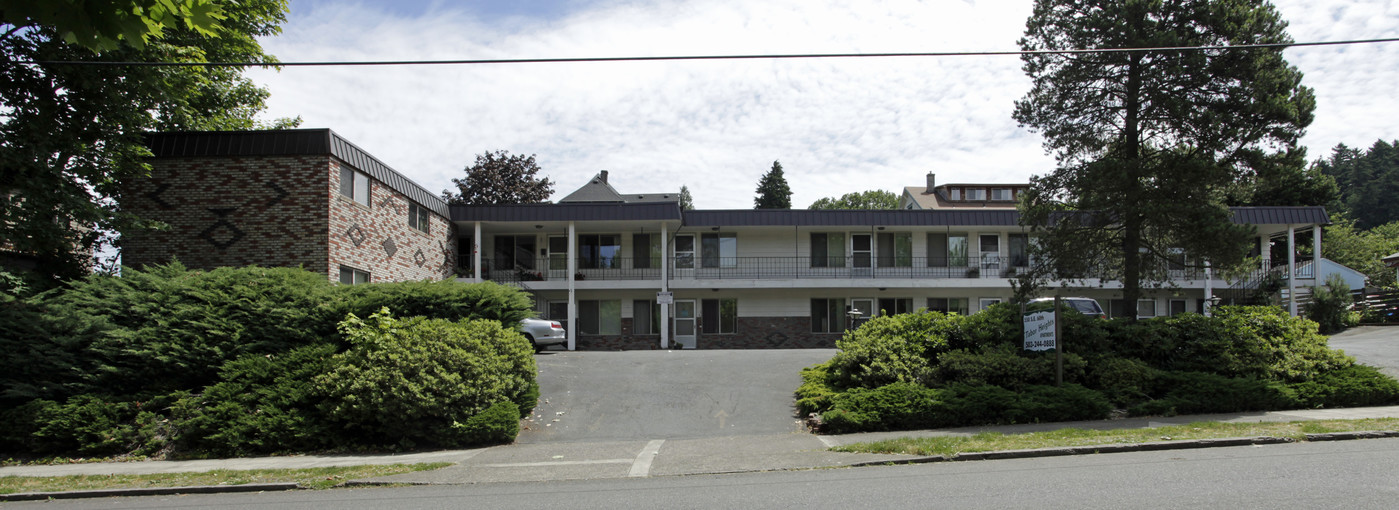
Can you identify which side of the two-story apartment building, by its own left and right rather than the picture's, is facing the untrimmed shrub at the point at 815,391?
front

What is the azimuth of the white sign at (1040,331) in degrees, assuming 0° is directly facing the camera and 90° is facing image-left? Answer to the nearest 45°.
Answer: approximately 0°

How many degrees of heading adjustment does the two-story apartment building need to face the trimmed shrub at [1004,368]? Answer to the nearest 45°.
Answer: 0° — it already faces it

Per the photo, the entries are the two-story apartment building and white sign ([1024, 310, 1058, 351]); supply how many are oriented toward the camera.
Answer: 2

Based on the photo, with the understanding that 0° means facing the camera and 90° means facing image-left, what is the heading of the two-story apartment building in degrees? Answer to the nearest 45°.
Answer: approximately 0°

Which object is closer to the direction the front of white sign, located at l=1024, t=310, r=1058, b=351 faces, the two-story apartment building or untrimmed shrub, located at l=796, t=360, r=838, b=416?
the untrimmed shrub

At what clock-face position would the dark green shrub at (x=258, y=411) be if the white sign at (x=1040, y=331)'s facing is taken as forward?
The dark green shrub is roughly at 2 o'clock from the white sign.

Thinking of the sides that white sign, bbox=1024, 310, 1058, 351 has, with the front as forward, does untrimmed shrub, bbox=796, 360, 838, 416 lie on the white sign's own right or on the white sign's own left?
on the white sign's own right

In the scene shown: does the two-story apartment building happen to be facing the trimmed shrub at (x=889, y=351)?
yes

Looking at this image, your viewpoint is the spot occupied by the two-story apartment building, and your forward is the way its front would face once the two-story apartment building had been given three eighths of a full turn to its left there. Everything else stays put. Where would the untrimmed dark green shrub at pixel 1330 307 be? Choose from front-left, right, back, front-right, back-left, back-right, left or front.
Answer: front-right

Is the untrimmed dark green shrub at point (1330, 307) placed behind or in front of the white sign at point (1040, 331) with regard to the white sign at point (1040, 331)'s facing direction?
behind

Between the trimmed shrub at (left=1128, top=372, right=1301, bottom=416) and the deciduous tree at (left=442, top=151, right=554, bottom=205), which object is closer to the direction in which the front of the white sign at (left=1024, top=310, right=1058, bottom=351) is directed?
the trimmed shrub
